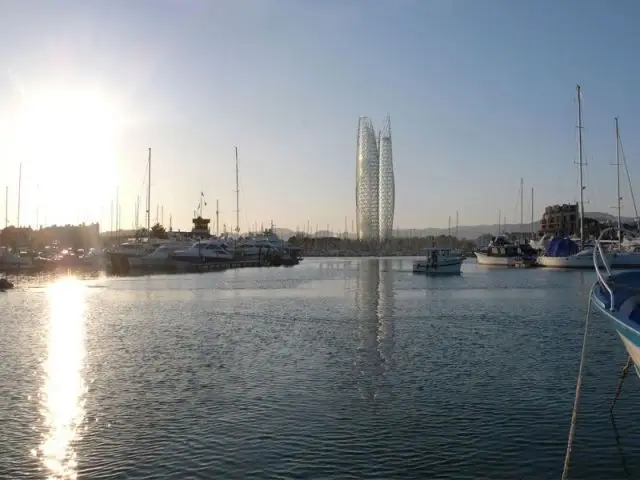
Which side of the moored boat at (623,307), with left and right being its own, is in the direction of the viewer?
left
